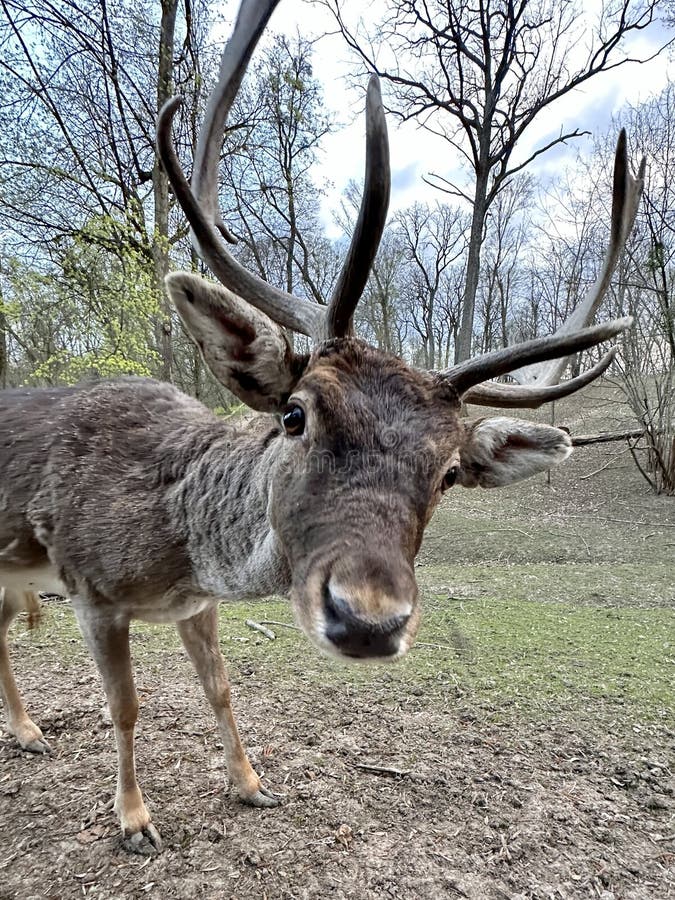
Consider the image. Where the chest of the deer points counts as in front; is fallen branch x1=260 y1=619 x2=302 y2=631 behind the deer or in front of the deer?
behind

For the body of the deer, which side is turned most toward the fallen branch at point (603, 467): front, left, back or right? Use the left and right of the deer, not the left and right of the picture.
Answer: left

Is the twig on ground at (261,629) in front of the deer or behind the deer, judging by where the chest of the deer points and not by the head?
behind

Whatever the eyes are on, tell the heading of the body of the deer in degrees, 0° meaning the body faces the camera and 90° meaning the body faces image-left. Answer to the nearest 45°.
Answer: approximately 315°

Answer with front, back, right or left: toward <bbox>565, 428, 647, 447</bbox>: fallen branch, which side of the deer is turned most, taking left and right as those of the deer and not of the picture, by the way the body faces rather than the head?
left
